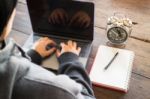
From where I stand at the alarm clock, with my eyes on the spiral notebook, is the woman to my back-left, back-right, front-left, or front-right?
front-right

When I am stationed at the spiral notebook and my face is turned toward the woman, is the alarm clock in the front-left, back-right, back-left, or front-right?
back-right

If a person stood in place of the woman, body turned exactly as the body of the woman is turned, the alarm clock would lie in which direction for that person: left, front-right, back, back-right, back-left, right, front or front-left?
front

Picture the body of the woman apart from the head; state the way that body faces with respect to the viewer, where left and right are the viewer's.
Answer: facing away from the viewer and to the right of the viewer

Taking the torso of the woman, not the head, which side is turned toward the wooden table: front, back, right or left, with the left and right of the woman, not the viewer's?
front
